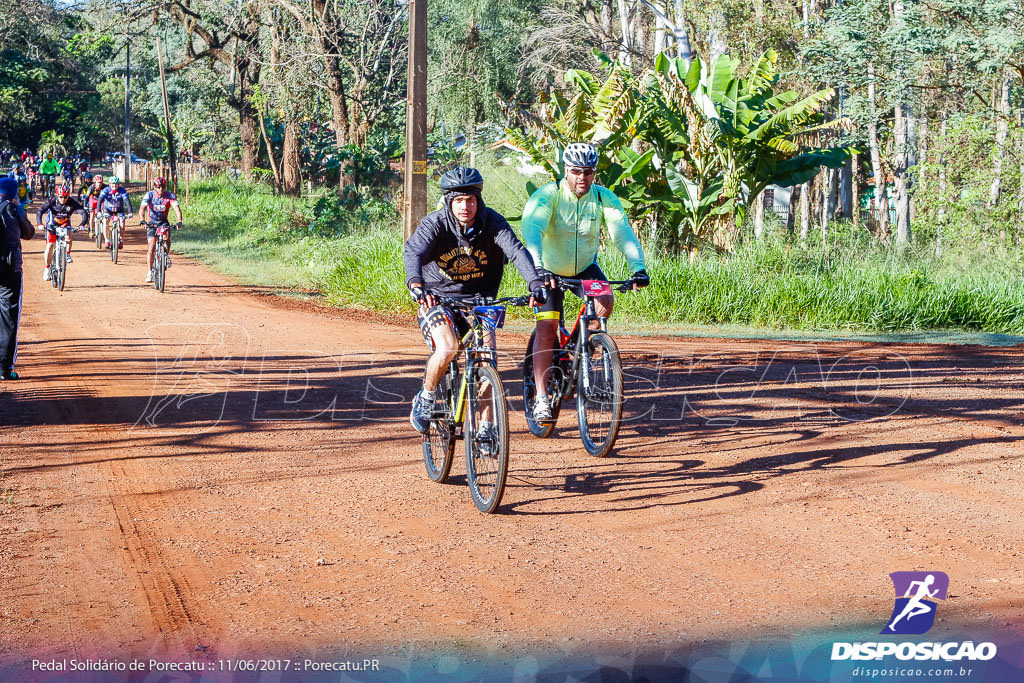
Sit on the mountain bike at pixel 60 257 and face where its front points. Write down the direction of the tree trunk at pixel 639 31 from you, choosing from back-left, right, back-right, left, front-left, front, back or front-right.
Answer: back-left

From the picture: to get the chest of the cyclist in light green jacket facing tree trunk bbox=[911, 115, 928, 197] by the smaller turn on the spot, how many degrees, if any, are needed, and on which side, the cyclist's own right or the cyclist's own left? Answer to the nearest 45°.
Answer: approximately 180°

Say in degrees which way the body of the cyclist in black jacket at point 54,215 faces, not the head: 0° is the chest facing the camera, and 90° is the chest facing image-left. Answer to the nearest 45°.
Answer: approximately 0°

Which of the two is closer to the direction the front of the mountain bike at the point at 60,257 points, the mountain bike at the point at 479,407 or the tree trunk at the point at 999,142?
the mountain bike

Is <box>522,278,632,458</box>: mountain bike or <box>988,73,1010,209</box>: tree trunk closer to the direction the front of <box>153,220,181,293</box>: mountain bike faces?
the mountain bike

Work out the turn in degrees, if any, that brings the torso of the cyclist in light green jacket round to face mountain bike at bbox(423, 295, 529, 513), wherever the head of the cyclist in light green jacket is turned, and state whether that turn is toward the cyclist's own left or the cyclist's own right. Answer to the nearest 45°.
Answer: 0° — they already face it

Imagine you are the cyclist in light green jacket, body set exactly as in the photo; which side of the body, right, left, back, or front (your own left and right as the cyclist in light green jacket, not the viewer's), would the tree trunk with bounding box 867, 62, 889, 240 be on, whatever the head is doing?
back

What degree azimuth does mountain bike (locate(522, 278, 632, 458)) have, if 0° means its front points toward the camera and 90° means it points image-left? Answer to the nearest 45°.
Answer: approximately 315°

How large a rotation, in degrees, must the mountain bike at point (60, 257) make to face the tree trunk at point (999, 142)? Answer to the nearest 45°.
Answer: approximately 90° to its left

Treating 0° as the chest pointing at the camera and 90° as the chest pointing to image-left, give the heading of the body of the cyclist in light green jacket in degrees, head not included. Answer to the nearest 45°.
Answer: approximately 0°

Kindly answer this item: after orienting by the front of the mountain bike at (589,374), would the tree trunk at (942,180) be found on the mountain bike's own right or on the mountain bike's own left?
on the mountain bike's own left
